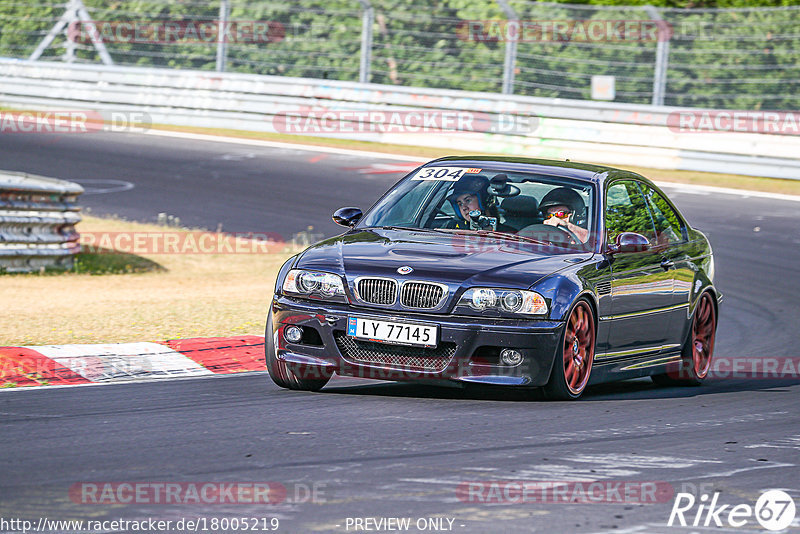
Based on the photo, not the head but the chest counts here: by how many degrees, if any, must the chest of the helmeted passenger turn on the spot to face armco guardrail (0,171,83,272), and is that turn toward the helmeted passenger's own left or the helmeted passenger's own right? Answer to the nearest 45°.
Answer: approximately 90° to the helmeted passenger's own right

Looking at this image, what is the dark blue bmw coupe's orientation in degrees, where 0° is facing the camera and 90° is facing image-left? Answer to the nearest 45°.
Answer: approximately 45°

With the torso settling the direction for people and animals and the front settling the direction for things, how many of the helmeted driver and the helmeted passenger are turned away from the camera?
0

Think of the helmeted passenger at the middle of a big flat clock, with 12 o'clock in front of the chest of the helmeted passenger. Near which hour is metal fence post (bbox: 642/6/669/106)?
The metal fence post is roughly at 5 o'clock from the helmeted passenger.

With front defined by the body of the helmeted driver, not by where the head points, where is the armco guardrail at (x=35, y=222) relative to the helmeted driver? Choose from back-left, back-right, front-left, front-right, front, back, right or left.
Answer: right

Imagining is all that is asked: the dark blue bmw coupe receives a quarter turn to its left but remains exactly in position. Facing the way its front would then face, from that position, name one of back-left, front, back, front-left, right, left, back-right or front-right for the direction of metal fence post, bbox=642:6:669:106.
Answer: back-left

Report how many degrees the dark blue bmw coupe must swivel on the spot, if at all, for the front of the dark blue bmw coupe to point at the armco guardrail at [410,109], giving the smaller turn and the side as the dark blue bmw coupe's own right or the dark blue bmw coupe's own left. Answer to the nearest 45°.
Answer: approximately 135° to the dark blue bmw coupe's own right

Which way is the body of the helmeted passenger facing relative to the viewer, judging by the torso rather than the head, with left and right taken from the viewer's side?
facing the viewer and to the left of the viewer

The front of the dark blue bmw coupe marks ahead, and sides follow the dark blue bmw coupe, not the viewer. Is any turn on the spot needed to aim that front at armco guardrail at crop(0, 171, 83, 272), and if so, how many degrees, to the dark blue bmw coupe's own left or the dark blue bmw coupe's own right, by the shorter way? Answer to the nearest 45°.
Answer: approximately 90° to the dark blue bmw coupe's own right

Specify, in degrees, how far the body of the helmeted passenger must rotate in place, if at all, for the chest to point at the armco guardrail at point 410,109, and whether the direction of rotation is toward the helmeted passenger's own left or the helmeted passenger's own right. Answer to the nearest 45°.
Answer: approximately 135° to the helmeted passenger's own right

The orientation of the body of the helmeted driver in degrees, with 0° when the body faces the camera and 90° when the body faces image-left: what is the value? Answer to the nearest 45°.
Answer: approximately 45°

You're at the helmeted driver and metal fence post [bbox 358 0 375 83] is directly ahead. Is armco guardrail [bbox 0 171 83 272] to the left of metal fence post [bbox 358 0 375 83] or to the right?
left
